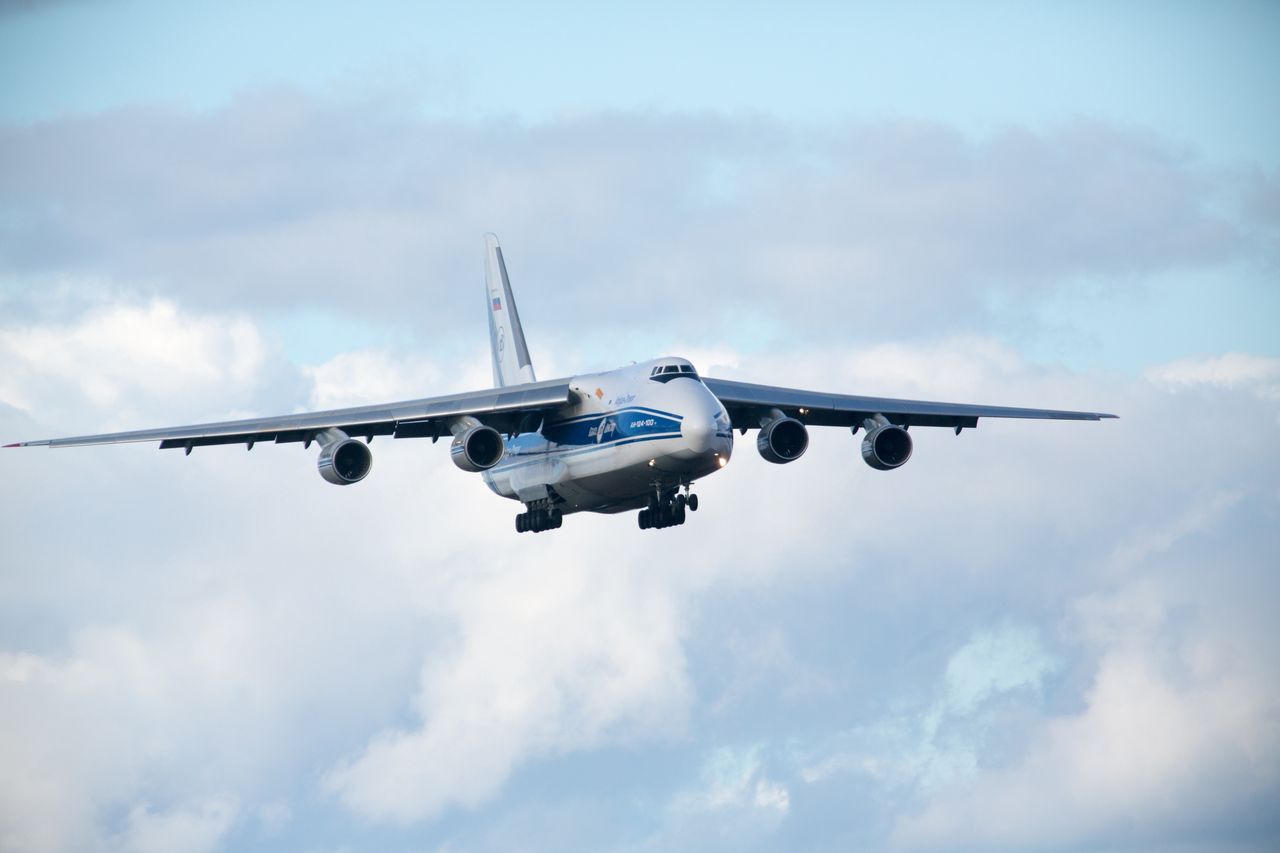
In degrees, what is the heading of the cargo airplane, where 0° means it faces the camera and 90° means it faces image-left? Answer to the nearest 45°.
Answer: approximately 0°
